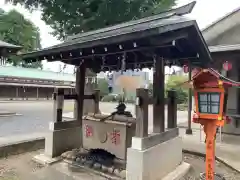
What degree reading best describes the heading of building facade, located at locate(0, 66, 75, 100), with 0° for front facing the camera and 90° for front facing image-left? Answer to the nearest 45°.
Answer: approximately 315°

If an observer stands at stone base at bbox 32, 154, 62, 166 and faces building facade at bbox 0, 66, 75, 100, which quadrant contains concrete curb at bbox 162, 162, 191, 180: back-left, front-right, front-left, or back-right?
back-right

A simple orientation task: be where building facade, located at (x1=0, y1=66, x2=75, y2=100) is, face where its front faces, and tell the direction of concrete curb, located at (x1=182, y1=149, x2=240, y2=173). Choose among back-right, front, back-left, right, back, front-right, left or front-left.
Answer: front-right

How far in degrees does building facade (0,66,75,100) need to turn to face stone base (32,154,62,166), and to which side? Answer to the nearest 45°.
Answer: approximately 45° to its right

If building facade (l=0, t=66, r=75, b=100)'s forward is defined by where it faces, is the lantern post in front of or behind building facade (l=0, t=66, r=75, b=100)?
in front

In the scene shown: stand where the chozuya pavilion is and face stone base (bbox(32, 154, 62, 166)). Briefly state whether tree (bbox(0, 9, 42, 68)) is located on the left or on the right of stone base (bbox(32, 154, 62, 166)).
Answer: right
